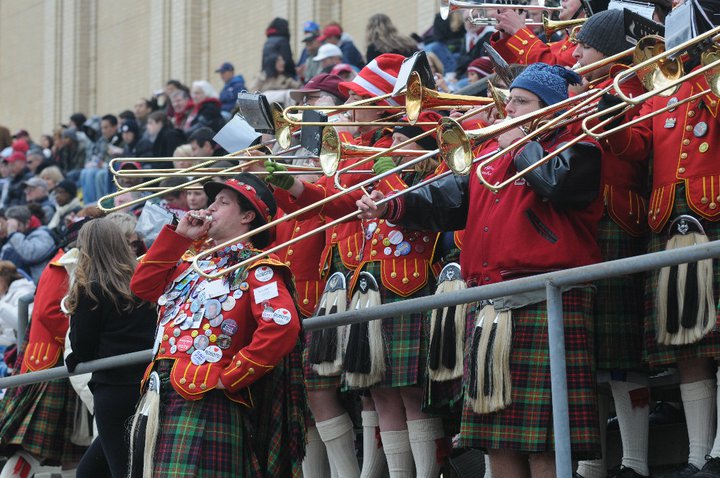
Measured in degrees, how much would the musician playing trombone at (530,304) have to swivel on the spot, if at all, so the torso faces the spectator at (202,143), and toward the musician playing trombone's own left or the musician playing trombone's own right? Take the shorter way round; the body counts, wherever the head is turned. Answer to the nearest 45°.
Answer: approximately 90° to the musician playing trombone's own right

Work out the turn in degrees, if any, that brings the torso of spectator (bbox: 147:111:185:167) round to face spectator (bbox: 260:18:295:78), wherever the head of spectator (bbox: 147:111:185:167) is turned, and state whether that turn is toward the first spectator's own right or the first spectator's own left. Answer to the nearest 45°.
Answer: approximately 180°

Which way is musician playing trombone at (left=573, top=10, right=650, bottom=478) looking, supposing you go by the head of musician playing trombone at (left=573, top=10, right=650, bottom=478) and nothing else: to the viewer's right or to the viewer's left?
to the viewer's left

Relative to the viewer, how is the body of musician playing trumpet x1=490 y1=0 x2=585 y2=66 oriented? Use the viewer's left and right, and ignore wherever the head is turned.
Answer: facing to the left of the viewer

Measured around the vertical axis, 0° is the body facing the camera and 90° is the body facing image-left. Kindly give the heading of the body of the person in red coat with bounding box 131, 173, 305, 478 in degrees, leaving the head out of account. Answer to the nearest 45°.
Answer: approximately 45°
